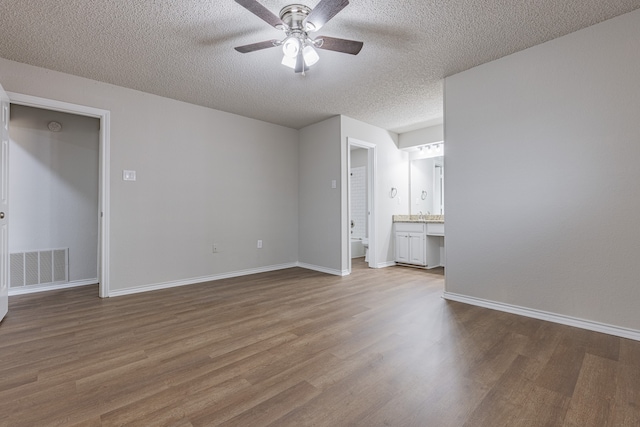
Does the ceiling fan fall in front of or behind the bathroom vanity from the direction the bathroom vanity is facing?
in front

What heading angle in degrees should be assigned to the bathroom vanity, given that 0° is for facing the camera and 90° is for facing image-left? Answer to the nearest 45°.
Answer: approximately 45°

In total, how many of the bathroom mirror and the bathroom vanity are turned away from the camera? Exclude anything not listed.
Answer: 0

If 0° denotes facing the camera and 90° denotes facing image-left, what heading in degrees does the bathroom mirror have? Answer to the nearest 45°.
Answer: approximately 45°

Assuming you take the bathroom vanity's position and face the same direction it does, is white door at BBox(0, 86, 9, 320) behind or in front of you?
in front
